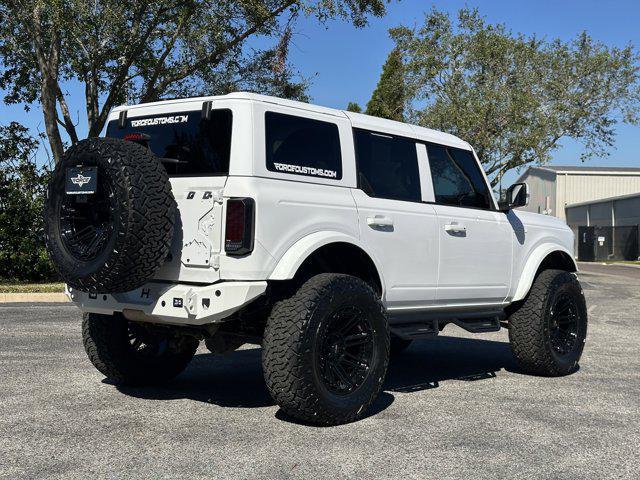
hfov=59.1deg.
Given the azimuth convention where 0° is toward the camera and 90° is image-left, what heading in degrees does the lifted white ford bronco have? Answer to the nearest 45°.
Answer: approximately 225°

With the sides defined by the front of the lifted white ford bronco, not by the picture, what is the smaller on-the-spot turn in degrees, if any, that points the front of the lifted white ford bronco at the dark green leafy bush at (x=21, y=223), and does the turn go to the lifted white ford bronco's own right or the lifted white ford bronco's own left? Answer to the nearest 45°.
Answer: approximately 90° to the lifted white ford bronco's own left

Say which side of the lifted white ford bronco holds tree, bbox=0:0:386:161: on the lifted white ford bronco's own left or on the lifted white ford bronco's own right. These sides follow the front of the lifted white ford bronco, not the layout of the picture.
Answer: on the lifted white ford bronco's own left
